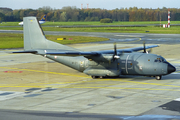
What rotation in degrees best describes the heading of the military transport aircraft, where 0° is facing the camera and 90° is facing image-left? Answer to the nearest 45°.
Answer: approximately 315°
